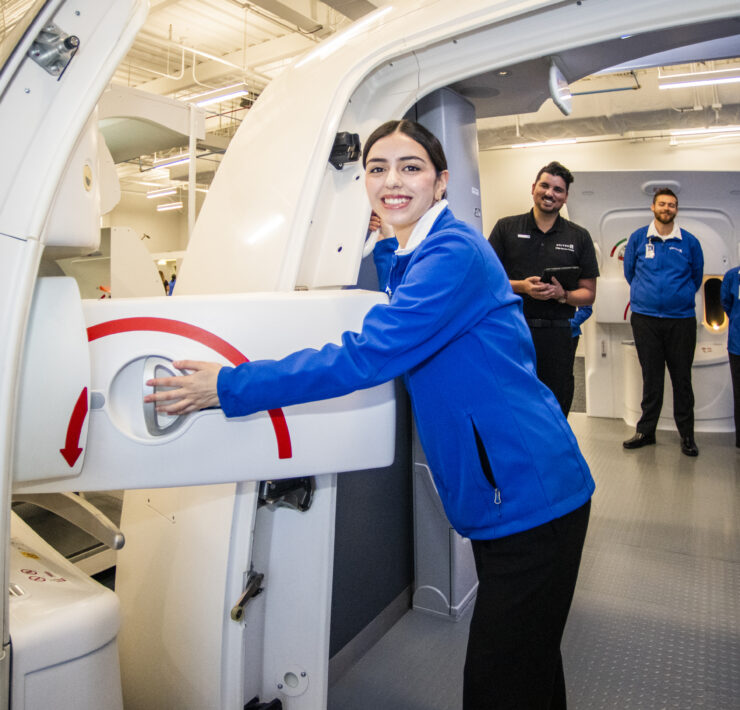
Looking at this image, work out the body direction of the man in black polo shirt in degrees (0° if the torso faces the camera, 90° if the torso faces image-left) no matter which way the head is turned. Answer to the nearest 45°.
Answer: approximately 0°

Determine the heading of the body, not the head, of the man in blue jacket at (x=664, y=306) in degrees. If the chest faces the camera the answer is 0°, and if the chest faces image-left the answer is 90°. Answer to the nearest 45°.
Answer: approximately 0°

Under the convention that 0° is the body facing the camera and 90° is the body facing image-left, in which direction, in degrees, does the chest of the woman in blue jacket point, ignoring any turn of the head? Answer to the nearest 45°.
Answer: approximately 90°

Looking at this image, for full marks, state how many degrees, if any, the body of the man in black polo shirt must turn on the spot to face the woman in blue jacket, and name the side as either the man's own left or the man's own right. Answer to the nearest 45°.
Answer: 0° — they already face them
